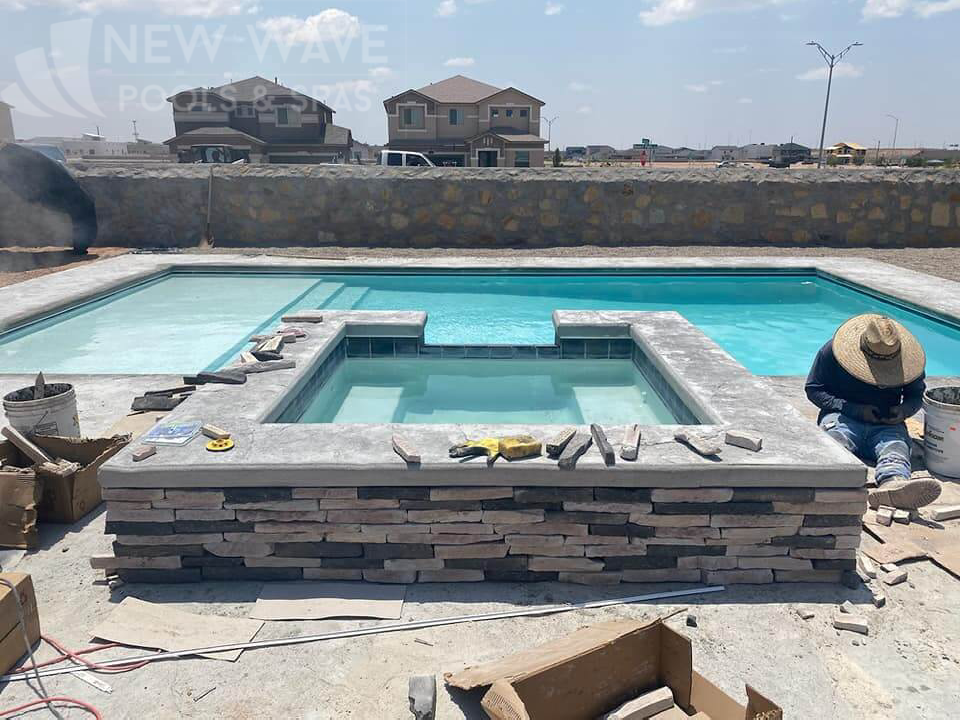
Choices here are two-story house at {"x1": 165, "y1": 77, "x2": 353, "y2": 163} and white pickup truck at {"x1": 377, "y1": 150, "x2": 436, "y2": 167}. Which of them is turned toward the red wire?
the two-story house

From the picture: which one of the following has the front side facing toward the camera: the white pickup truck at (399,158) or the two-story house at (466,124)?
the two-story house

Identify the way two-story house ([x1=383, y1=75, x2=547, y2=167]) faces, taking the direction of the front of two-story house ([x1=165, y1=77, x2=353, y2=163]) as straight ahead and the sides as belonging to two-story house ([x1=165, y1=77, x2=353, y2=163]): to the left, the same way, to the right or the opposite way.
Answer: the same way

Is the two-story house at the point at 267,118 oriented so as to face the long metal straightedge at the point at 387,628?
yes

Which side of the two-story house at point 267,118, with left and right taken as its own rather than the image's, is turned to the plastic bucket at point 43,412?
front

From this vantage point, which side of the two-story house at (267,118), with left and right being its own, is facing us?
front

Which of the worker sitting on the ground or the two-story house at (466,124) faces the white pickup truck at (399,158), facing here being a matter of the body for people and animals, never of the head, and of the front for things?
the two-story house

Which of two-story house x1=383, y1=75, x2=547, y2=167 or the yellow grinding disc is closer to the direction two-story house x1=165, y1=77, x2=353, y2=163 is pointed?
the yellow grinding disc

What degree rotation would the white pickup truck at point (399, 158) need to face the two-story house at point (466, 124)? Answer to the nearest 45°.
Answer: approximately 90° to its left

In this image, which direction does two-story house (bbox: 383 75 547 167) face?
toward the camera

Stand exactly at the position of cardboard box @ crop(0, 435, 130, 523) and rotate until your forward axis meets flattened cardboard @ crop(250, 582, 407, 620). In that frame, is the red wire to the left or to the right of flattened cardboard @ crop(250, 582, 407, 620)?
right

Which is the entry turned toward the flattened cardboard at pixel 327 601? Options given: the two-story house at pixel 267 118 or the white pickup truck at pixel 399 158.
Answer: the two-story house

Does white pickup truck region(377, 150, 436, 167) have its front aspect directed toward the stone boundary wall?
no

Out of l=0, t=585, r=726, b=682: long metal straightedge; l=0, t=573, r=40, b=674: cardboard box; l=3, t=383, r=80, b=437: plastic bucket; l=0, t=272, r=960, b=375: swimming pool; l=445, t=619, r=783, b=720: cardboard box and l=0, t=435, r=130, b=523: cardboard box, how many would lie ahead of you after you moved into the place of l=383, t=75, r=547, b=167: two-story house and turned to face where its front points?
6

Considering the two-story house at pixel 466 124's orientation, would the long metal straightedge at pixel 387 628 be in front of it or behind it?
in front

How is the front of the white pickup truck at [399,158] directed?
to the viewer's right

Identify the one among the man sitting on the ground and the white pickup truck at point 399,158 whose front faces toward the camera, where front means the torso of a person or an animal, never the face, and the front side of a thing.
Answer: the man sitting on the ground
